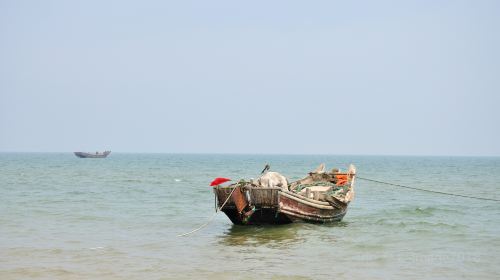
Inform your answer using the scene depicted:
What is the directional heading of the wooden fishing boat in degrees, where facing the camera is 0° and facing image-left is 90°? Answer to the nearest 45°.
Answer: approximately 225°
